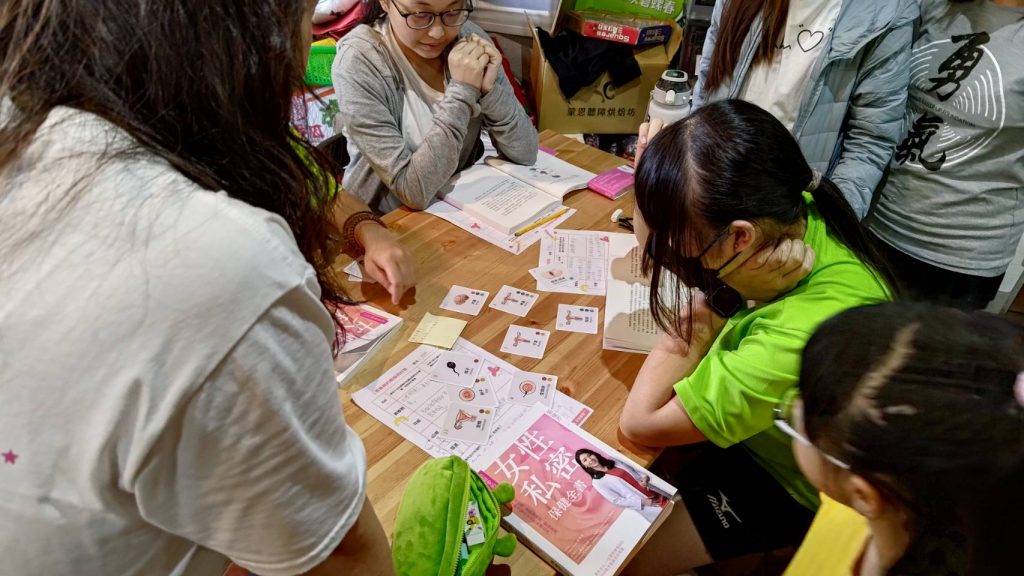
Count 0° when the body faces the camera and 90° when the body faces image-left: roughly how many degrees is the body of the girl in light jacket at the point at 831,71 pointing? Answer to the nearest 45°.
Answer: approximately 45°

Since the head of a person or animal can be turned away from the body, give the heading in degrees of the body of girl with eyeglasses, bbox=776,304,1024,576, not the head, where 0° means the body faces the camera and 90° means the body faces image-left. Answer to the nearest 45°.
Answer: approximately 135°

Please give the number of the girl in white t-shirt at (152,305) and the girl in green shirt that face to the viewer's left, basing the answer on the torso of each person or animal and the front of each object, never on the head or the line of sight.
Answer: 1

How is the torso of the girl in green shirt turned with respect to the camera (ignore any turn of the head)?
to the viewer's left

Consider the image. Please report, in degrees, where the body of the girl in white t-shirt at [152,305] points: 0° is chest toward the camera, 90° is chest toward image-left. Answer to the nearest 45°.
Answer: approximately 225°

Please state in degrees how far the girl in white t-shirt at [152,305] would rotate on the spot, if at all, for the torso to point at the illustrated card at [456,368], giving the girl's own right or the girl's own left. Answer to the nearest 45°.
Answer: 0° — they already face it

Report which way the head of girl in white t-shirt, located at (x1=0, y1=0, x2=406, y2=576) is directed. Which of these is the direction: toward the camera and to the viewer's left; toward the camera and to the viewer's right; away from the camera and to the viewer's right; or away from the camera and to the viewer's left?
away from the camera and to the viewer's right

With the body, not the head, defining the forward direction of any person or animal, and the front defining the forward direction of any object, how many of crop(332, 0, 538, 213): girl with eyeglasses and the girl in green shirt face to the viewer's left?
1

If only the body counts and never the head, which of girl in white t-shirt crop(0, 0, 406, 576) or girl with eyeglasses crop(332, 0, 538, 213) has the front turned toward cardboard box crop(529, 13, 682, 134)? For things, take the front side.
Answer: the girl in white t-shirt

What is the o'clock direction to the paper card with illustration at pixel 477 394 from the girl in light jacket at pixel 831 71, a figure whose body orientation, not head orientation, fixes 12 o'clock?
The paper card with illustration is roughly at 11 o'clock from the girl in light jacket.

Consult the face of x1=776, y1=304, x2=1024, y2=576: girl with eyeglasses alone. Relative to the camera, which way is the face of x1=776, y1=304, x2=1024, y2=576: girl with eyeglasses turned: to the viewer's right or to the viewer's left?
to the viewer's left
